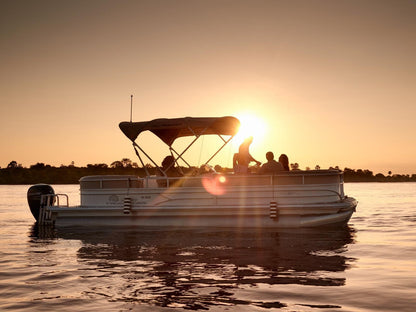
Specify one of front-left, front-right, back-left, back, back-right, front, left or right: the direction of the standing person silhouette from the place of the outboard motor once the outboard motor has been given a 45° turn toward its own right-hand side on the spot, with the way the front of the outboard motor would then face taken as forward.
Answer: front

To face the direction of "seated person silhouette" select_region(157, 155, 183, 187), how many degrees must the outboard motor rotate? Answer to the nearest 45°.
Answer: approximately 45° to its right

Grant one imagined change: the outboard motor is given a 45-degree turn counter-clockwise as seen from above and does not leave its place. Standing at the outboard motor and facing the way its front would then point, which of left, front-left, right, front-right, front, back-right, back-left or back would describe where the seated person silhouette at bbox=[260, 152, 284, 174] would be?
right

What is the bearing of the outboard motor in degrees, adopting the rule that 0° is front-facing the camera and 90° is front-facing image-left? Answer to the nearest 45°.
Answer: approximately 270°
